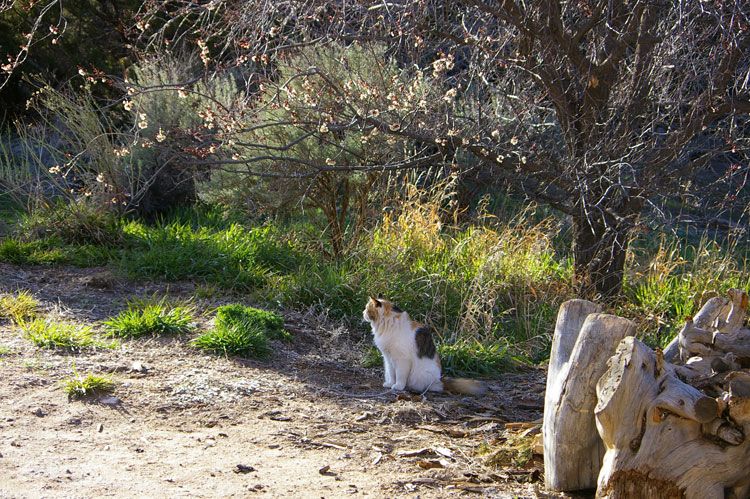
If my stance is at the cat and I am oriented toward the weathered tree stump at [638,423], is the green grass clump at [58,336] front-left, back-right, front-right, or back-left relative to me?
back-right

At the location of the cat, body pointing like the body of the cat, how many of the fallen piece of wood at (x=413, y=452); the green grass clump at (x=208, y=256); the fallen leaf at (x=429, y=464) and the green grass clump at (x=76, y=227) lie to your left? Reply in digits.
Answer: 2

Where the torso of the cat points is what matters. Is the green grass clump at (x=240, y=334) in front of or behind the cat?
in front

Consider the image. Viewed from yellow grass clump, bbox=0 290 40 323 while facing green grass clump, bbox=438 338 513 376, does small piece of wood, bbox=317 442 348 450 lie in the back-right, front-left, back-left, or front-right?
front-right

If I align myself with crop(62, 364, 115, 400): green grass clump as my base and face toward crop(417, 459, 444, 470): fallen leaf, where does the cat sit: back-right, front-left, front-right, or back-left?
front-left

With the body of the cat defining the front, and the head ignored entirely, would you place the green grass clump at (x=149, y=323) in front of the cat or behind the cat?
in front

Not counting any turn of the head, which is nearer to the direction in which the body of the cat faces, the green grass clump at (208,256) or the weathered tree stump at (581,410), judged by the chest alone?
the green grass clump

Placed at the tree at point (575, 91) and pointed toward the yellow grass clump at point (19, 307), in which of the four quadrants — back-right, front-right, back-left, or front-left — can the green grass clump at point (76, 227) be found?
front-right

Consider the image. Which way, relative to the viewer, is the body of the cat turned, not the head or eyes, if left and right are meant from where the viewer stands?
facing to the left of the viewer

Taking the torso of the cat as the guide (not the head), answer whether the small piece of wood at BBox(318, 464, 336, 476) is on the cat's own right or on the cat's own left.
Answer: on the cat's own left

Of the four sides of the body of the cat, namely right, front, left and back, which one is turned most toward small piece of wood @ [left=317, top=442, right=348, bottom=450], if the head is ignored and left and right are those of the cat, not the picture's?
left
